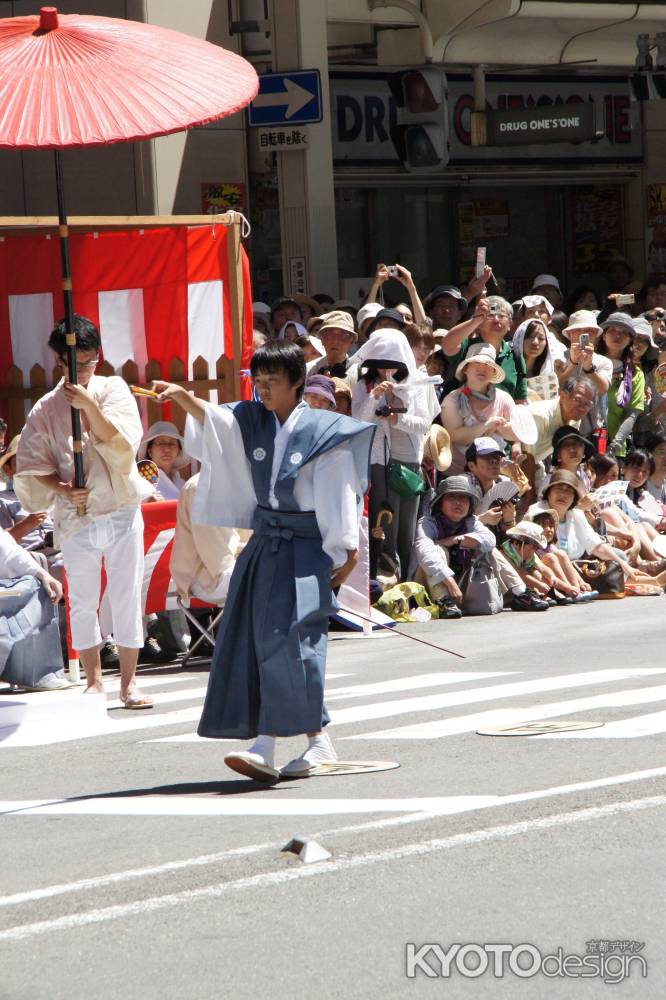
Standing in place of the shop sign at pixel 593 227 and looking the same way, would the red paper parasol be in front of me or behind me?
in front

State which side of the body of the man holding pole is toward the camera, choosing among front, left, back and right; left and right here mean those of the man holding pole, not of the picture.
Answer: front

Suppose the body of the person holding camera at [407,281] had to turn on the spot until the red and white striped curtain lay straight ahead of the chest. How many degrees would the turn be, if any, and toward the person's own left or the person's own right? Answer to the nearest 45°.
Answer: approximately 45° to the person's own right

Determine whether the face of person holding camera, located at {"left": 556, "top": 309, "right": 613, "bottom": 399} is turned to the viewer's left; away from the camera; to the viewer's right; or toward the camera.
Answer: toward the camera

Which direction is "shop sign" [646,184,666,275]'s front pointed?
toward the camera

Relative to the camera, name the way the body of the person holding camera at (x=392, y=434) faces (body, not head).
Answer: toward the camera

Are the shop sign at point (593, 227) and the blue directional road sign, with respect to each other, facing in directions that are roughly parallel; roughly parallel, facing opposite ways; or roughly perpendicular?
roughly parallel

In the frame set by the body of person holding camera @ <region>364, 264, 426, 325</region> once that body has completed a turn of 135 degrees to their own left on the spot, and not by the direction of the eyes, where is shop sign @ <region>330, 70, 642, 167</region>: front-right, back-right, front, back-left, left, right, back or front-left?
front-left

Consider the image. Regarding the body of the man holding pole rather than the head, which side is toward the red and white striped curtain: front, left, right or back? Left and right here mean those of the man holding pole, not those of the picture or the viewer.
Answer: back

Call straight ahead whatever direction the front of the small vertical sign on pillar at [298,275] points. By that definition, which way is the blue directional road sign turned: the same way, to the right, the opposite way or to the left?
the same way

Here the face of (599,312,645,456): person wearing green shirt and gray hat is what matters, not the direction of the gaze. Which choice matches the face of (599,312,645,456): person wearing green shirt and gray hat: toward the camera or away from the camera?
toward the camera

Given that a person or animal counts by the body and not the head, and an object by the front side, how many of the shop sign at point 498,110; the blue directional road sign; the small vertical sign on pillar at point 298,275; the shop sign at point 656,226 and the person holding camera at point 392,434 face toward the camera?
5

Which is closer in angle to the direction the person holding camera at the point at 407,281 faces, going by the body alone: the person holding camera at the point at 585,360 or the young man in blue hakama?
the young man in blue hakama

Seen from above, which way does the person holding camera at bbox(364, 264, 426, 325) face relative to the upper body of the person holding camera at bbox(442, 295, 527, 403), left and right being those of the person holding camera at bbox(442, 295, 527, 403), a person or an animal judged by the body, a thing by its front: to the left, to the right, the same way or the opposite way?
the same way

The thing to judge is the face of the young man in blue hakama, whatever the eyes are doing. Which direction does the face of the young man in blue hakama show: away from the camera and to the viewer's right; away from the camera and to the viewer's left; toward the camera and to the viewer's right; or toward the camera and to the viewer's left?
toward the camera and to the viewer's left

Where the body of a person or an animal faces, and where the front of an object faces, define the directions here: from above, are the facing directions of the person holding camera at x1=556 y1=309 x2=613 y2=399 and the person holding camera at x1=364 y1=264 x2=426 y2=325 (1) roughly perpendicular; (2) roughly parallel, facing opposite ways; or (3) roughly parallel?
roughly parallel

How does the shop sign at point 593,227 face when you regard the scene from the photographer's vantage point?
facing the viewer

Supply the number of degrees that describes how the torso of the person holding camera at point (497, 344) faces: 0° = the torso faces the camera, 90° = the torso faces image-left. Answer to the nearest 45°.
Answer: approximately 0°

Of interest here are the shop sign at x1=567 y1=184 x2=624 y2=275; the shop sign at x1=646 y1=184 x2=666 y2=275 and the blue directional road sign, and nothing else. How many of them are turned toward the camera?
3
